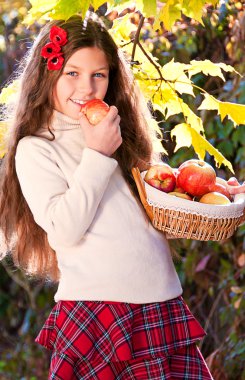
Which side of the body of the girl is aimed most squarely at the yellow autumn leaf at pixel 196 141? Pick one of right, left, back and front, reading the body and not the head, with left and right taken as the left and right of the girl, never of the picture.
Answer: left

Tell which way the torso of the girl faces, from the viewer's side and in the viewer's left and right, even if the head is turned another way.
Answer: facing the viewer and to the right of the viewer

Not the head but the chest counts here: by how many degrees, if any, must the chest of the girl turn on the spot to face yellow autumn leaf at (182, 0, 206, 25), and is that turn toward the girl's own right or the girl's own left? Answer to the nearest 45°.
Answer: approximately 90° to the girl's own left
